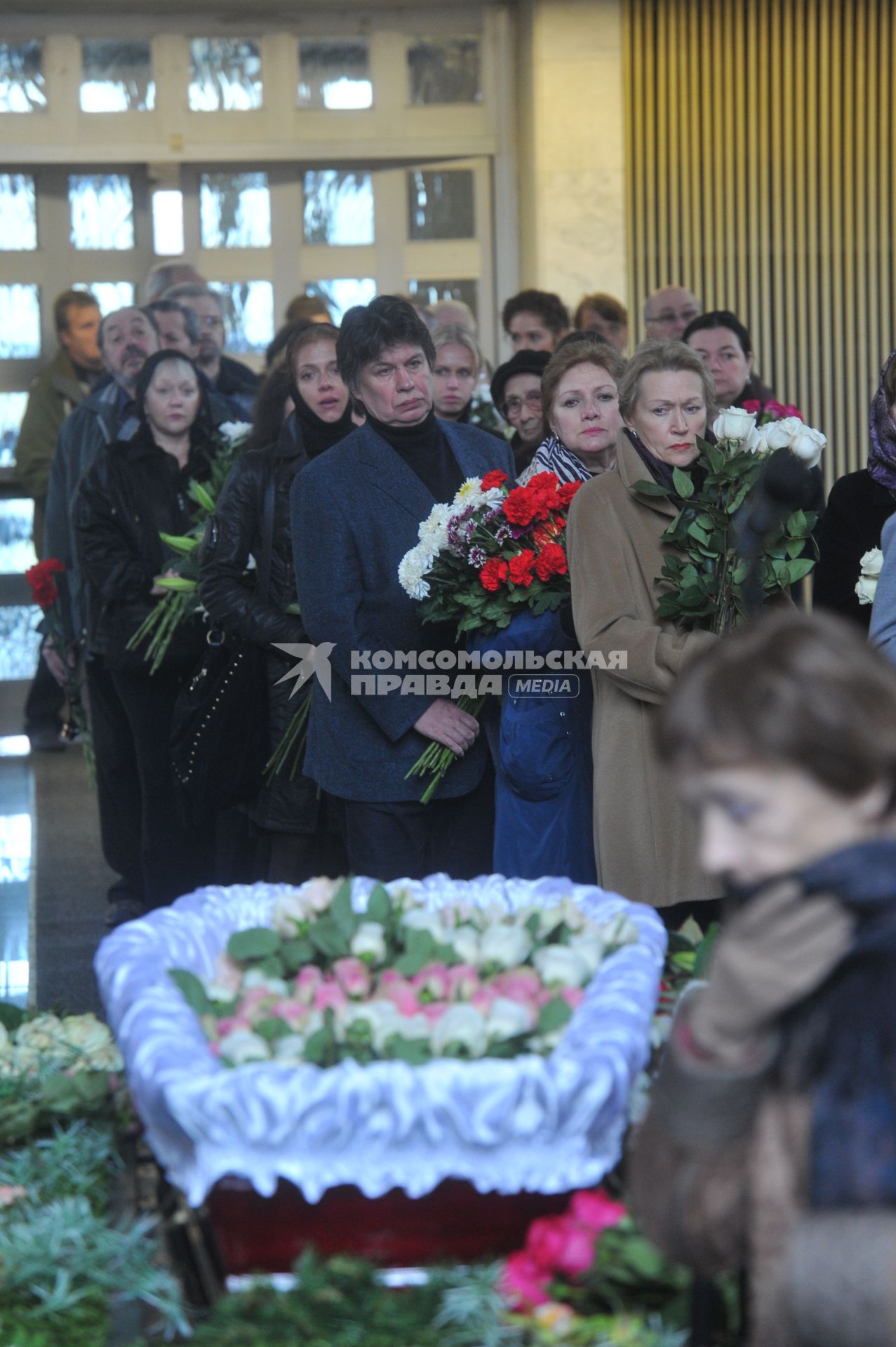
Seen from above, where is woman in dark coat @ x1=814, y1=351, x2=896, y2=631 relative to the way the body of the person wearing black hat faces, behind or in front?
in front

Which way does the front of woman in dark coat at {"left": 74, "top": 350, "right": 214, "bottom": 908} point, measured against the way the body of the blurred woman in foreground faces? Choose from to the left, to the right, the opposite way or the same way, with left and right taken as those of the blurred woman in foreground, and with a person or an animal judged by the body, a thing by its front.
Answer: to the left

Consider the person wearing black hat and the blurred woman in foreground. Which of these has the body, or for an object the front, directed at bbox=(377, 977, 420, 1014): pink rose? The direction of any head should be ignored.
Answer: the person wearing black hat

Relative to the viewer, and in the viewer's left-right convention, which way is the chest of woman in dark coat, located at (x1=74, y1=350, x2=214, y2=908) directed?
facing the viewer and to the right of the viewer

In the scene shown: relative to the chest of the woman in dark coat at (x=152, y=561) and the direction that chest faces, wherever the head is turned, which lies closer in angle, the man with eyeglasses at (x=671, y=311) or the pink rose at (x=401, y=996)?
the pink rose

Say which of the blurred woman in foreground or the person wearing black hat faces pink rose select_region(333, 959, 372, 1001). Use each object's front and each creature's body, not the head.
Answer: the person wearing black hat

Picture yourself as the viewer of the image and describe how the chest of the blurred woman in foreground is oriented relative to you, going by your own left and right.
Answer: facing the viewer and to the left of the viewer

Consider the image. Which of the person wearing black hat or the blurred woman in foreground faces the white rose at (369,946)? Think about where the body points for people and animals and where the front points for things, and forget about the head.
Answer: the person wearing black hat
